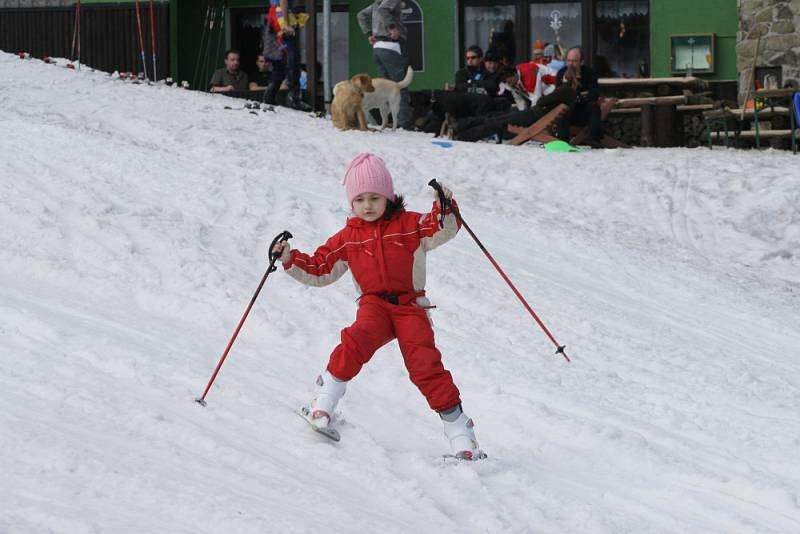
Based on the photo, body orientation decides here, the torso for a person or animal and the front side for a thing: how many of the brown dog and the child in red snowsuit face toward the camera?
1

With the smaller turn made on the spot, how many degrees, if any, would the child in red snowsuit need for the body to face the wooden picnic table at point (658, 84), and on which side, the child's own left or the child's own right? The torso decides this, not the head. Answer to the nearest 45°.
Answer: approximately 180°

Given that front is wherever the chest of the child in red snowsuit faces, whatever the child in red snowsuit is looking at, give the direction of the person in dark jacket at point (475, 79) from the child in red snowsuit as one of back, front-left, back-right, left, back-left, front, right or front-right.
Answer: back

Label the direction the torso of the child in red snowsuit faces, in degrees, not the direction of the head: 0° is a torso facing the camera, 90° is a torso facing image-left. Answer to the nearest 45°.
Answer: approximately 0°

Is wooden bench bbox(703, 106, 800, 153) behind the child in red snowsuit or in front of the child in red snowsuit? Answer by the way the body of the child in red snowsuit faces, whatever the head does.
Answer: behind
